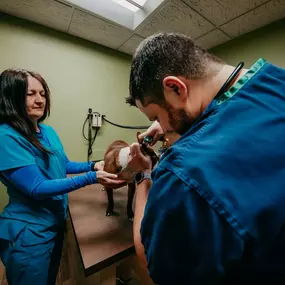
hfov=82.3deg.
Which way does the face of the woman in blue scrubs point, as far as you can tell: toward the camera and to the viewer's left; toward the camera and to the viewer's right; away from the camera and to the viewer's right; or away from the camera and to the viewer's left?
toward the camera and to the viewer's right

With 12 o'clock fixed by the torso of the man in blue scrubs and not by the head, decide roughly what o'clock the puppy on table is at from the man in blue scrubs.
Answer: The puppy on table is roughly at 12 o'clock from the man in blue scrubs.

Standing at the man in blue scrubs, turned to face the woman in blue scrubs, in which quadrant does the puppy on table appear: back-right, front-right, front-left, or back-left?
front-right

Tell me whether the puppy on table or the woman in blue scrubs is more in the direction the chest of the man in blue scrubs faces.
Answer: the puppy on table

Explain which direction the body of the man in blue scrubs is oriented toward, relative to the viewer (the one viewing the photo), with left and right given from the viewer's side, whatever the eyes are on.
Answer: facing away from the viewer and to the left of the viewer

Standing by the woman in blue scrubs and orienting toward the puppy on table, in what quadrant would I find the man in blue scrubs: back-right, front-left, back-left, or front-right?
front-right

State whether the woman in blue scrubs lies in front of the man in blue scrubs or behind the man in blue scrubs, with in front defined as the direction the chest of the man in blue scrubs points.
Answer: in front

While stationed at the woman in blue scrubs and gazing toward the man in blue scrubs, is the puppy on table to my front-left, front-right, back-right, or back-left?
front-left
